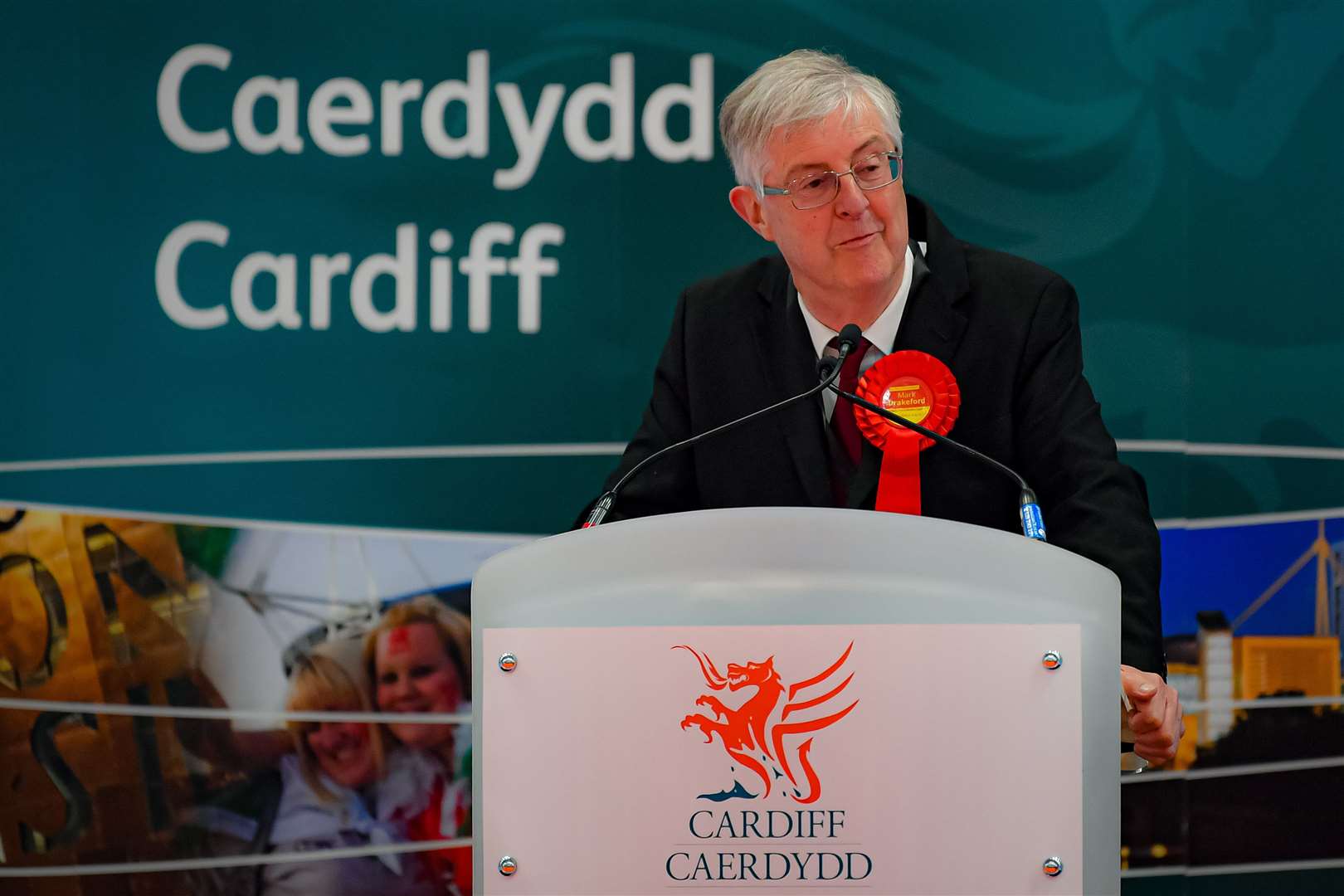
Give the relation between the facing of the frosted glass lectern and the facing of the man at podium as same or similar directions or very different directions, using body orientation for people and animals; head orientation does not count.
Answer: same or similar directions

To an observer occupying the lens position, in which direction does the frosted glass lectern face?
facing the viewer

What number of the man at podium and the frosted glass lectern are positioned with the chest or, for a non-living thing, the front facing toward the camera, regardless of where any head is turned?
2

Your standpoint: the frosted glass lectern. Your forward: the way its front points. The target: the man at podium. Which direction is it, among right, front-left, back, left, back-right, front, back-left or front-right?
back

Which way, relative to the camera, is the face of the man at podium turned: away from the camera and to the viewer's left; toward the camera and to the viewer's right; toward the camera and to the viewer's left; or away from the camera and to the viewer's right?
toward the camera and to the viewer's right

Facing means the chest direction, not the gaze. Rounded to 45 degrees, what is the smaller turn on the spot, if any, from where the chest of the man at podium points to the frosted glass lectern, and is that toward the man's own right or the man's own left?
0° — they already face it

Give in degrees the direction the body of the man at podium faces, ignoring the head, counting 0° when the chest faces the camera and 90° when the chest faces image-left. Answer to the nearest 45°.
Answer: approximately 0°
